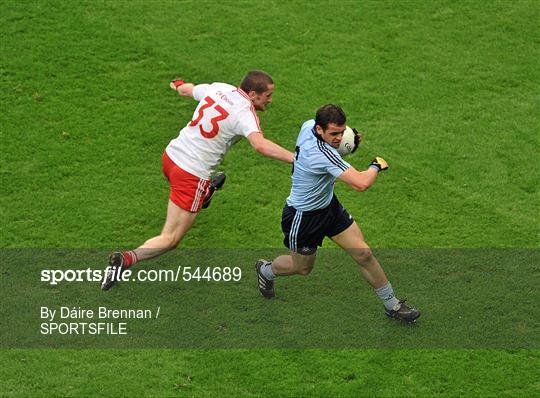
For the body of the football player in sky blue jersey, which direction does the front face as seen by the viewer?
to the viewer's right
